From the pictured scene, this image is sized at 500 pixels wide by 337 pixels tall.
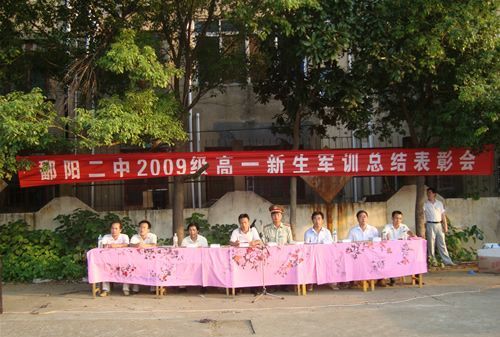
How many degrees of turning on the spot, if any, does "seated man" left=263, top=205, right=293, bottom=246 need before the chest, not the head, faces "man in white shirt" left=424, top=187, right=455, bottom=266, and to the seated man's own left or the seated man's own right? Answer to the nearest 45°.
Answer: approximately 135° to the seated man's own left

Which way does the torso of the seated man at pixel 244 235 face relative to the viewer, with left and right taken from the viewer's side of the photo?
facing the viewer

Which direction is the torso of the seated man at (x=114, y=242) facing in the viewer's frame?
toward the camera

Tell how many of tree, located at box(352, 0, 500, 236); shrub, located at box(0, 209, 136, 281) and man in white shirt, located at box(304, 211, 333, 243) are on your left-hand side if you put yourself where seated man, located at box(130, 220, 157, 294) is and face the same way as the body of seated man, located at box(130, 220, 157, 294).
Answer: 2

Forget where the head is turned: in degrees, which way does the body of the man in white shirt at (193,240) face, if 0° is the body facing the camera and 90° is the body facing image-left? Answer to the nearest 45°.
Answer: approximately 0°

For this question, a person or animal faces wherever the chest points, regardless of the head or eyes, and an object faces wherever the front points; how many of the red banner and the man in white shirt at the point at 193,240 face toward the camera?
2

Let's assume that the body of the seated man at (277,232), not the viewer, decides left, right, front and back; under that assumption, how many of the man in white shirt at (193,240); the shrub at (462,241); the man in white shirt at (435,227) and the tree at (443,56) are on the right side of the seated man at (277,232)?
1

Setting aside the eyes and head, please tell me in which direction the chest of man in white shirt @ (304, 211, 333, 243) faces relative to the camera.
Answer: toward the camera

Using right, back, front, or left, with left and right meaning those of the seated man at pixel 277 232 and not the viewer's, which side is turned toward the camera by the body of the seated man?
front

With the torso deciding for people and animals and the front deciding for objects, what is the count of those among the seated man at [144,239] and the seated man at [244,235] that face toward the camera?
2

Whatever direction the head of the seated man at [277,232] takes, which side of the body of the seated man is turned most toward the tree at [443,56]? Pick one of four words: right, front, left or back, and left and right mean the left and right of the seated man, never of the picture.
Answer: left

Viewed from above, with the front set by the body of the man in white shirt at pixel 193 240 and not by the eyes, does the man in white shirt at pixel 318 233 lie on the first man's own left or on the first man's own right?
on the first man's own left
